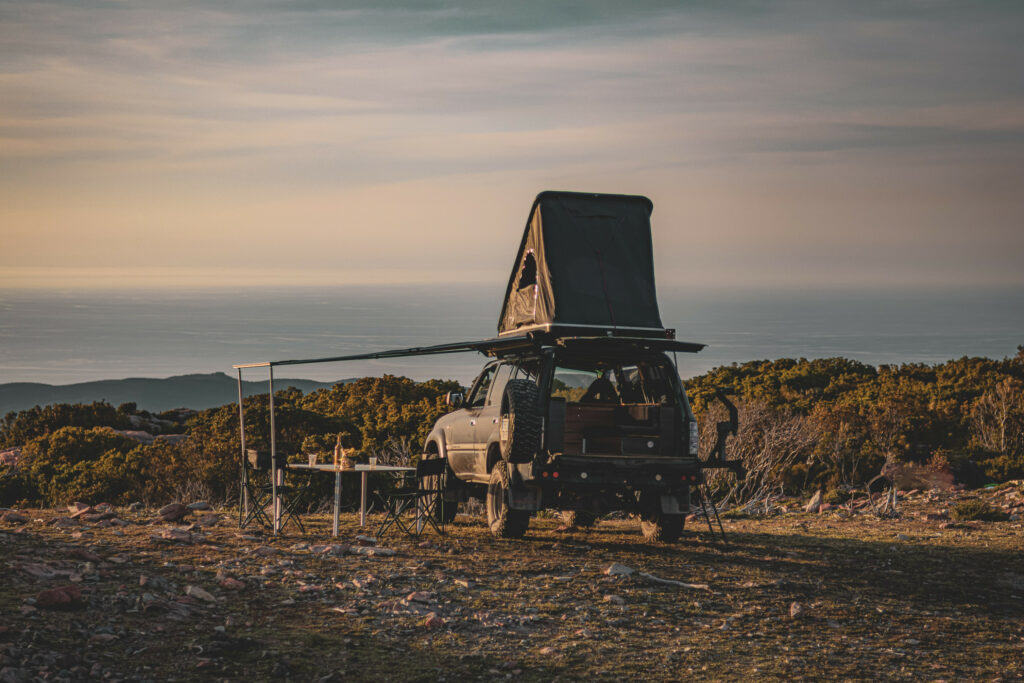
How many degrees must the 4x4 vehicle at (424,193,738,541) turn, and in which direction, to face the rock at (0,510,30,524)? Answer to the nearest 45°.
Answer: approximately 45° to its left

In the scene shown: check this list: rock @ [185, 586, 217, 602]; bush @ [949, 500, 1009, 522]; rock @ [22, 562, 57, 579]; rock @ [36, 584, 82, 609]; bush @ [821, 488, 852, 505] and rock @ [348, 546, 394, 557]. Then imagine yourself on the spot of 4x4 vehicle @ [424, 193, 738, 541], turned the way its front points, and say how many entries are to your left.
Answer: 4

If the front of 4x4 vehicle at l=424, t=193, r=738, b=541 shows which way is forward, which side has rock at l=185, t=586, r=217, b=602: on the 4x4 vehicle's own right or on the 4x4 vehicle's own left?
on the 4x4 vehicle's own left

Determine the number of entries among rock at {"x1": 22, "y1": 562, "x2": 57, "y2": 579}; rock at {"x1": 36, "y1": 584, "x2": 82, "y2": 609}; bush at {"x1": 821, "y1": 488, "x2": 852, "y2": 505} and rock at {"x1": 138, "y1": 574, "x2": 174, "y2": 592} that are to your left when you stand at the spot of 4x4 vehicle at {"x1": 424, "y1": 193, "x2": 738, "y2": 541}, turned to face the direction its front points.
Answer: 3

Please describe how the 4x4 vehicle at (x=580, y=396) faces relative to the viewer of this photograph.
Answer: facing away from the viewer and to the left of the viewer

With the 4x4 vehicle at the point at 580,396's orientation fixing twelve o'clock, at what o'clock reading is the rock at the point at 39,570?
The rock is roughly at 9 o'clock from the 4x4 vehicle.

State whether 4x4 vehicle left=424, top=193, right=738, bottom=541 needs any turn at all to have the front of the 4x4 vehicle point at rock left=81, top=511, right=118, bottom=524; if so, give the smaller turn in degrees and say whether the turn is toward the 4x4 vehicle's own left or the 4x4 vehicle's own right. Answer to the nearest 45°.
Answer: approximately 45° to the 4x4 vehicle's own left

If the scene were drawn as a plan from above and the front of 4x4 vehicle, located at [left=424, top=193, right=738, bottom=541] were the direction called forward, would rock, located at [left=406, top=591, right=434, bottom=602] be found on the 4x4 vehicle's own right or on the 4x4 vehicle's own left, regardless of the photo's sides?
on the 4x4 vehicle's own left

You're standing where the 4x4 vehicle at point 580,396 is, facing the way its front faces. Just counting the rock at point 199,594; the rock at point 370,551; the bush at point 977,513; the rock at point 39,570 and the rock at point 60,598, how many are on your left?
4

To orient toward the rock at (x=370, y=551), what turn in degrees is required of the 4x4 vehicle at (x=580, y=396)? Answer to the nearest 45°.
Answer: approximately 90° to its left

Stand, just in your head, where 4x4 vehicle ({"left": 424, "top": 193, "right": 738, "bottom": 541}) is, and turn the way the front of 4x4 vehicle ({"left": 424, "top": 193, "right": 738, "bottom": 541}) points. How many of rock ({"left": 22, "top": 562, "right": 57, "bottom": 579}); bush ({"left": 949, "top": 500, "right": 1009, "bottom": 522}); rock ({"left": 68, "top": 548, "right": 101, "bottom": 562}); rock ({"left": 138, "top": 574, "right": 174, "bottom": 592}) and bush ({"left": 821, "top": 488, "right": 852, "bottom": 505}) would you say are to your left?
3

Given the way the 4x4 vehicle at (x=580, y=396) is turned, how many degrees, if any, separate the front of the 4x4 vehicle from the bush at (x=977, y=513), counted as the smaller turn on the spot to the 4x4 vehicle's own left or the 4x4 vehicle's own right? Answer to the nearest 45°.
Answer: approximately 90° to the 4x4 vehicle's own right

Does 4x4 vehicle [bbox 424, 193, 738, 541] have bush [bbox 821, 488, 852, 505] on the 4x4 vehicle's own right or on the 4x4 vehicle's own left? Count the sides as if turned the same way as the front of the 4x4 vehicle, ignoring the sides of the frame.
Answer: on the 4x4 vehicle's own right
